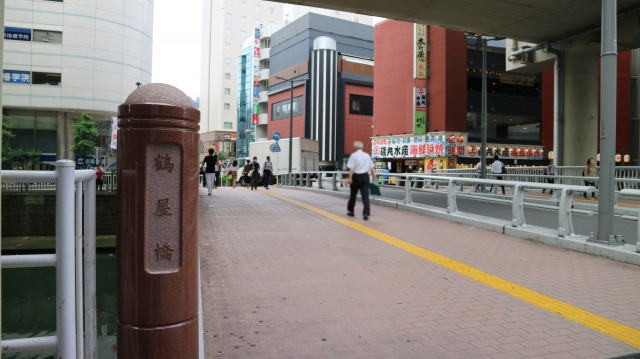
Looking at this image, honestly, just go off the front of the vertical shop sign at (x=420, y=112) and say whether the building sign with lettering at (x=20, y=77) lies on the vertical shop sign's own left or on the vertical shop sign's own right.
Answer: on the vertical shop sign's own right

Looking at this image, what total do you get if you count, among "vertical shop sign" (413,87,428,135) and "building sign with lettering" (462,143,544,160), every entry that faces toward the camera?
2

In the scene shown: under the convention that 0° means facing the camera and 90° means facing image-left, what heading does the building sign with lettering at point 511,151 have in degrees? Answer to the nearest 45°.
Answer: approximately 0°

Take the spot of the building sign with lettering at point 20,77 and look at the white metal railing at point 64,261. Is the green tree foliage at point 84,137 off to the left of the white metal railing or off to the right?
left

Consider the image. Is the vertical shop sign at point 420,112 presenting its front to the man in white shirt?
yes

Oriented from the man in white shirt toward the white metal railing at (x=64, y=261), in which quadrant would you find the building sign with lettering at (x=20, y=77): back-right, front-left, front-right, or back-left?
back-right

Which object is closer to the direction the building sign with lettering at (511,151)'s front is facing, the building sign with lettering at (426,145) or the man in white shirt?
the man in white shirt

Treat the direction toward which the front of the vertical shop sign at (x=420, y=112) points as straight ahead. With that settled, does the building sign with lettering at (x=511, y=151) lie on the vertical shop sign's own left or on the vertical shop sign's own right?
on the vertical shop sign's own left

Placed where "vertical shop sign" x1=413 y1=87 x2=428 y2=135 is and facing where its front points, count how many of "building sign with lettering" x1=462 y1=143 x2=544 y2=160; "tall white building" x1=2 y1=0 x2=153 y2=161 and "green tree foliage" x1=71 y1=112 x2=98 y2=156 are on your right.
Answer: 2

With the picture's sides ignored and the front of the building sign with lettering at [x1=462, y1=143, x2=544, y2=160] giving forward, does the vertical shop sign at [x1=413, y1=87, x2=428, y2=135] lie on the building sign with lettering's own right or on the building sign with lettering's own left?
on the building sign with lettering's own right

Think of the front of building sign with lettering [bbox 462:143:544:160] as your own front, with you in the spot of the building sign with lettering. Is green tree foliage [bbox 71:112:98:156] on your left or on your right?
on your right

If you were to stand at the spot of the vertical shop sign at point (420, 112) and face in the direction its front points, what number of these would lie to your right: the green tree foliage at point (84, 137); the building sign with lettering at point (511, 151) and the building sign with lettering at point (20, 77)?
2

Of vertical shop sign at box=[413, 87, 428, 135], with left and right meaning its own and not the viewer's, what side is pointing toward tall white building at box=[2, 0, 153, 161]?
right

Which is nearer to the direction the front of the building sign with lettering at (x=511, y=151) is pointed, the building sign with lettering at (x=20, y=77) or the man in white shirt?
the man in white shirt

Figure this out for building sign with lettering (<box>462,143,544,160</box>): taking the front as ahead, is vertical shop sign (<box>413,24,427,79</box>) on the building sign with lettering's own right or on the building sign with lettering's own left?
on the building sign with lettering's own right
